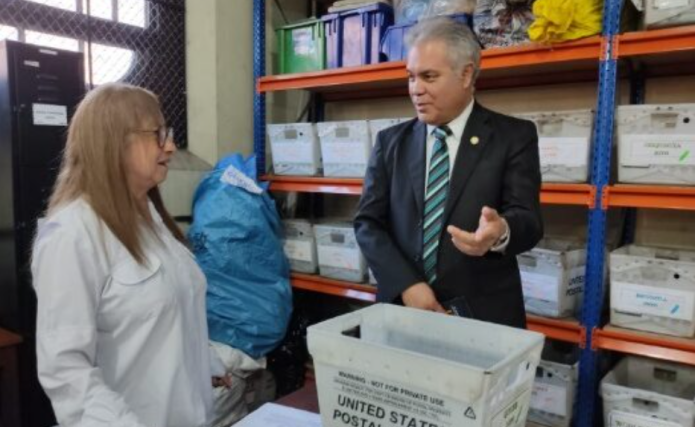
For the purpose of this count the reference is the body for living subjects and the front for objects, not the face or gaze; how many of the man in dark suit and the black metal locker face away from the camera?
0

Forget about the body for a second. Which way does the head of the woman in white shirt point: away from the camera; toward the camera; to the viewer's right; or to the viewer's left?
to the viewer's right

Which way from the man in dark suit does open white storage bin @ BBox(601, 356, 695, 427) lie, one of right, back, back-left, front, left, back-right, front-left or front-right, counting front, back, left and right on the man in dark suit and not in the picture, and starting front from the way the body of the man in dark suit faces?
back

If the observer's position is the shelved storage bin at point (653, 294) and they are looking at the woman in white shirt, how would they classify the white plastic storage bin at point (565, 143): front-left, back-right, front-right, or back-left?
front-right

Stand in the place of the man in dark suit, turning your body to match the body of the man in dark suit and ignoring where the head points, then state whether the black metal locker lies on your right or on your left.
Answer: on your right

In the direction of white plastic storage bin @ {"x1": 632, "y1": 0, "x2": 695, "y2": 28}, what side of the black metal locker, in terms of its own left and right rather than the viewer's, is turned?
front

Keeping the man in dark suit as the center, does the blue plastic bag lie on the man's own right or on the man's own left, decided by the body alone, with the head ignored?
on the man's own right

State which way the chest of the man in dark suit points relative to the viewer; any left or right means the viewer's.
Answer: facing the viewer and to the left of the viewer

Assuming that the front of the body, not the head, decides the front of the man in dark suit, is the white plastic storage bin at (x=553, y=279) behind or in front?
behind

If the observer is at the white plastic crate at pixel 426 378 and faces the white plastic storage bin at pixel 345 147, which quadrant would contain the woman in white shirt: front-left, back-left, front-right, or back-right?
front-left
